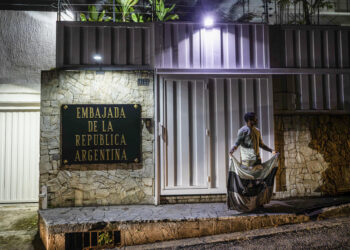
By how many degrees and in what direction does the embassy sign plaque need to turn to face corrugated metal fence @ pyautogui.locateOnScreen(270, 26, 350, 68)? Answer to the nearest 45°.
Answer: approximately 90° to its left

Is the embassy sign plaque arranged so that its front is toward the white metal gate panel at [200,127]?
no

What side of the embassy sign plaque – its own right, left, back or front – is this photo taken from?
front

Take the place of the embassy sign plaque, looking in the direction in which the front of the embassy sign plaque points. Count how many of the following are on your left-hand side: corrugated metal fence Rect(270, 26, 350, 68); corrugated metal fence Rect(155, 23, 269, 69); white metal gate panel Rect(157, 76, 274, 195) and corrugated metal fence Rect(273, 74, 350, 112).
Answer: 4

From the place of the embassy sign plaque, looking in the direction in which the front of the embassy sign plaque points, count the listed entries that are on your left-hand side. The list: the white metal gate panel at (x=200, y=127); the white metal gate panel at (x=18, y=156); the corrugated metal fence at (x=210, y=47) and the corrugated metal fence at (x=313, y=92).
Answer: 3

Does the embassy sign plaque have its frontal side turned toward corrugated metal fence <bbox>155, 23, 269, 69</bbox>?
no

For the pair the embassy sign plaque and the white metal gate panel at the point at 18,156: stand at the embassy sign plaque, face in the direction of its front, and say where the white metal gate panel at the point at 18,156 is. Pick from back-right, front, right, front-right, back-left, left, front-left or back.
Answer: back-right

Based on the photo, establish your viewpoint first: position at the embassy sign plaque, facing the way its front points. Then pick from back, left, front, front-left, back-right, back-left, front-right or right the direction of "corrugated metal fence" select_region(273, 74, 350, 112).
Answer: left

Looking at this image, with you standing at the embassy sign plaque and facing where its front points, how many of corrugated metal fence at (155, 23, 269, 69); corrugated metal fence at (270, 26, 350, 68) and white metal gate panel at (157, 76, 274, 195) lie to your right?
0
